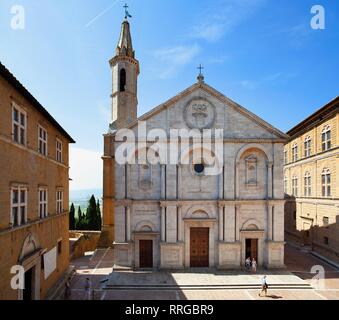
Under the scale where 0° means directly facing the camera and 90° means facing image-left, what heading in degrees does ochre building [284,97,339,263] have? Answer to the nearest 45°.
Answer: approximately 45°

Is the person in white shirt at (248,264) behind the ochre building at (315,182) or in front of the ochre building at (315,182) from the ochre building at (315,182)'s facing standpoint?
in front

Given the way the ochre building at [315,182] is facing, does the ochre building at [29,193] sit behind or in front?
in front
